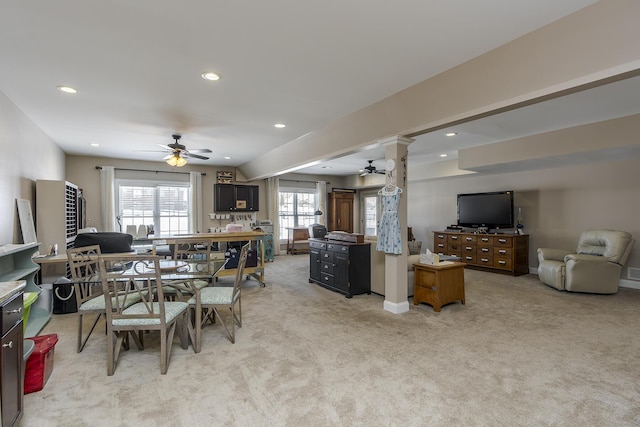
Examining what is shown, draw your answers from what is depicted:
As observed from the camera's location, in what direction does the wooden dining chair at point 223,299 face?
facing to the left of the viewer

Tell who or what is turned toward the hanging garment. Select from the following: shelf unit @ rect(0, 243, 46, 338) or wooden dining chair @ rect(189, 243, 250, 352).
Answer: the shelf unit

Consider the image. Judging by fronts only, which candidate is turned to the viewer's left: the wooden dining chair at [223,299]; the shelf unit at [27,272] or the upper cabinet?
the wooden dining chair

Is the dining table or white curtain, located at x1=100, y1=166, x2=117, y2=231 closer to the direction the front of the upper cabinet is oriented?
the dining table

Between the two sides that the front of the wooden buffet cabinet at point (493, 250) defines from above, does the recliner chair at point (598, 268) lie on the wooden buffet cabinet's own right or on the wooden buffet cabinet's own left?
on the wooden buffet cabinet's own left

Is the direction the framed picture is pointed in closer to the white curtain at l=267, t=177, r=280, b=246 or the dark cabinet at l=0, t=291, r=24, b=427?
the dark cabinet

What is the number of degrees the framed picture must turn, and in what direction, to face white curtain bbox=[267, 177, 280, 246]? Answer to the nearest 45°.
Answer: approximately 90° to its left

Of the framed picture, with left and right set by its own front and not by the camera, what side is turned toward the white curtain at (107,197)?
right

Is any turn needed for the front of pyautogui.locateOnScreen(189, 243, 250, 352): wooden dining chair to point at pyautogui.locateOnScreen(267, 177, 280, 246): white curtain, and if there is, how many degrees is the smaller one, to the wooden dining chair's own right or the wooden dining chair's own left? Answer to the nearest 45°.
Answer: approximately 90° to the wooden dining chair's own right

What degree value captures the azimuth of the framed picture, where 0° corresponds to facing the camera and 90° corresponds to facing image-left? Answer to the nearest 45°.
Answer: approximately 0°

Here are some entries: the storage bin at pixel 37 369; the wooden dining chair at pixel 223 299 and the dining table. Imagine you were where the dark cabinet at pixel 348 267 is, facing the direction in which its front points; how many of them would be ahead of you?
3
